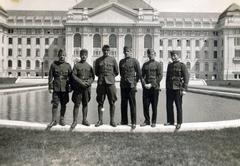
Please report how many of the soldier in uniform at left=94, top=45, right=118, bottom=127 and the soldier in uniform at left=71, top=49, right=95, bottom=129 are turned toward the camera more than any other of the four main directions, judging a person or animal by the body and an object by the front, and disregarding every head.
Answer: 2

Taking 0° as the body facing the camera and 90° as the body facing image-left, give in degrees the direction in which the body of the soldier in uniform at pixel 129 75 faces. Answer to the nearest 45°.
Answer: approximately 0°

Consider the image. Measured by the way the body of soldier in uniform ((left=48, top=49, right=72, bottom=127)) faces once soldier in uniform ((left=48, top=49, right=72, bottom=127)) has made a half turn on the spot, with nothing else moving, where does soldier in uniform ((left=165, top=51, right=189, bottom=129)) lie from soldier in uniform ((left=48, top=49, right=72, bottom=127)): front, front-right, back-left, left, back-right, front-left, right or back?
right

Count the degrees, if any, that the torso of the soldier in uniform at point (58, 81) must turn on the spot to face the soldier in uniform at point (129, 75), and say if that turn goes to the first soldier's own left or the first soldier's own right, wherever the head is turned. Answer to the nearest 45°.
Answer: approximately 90° to the first soldier's own left

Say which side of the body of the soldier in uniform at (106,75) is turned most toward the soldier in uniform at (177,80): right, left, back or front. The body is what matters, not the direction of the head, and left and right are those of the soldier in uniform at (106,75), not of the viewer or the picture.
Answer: left
